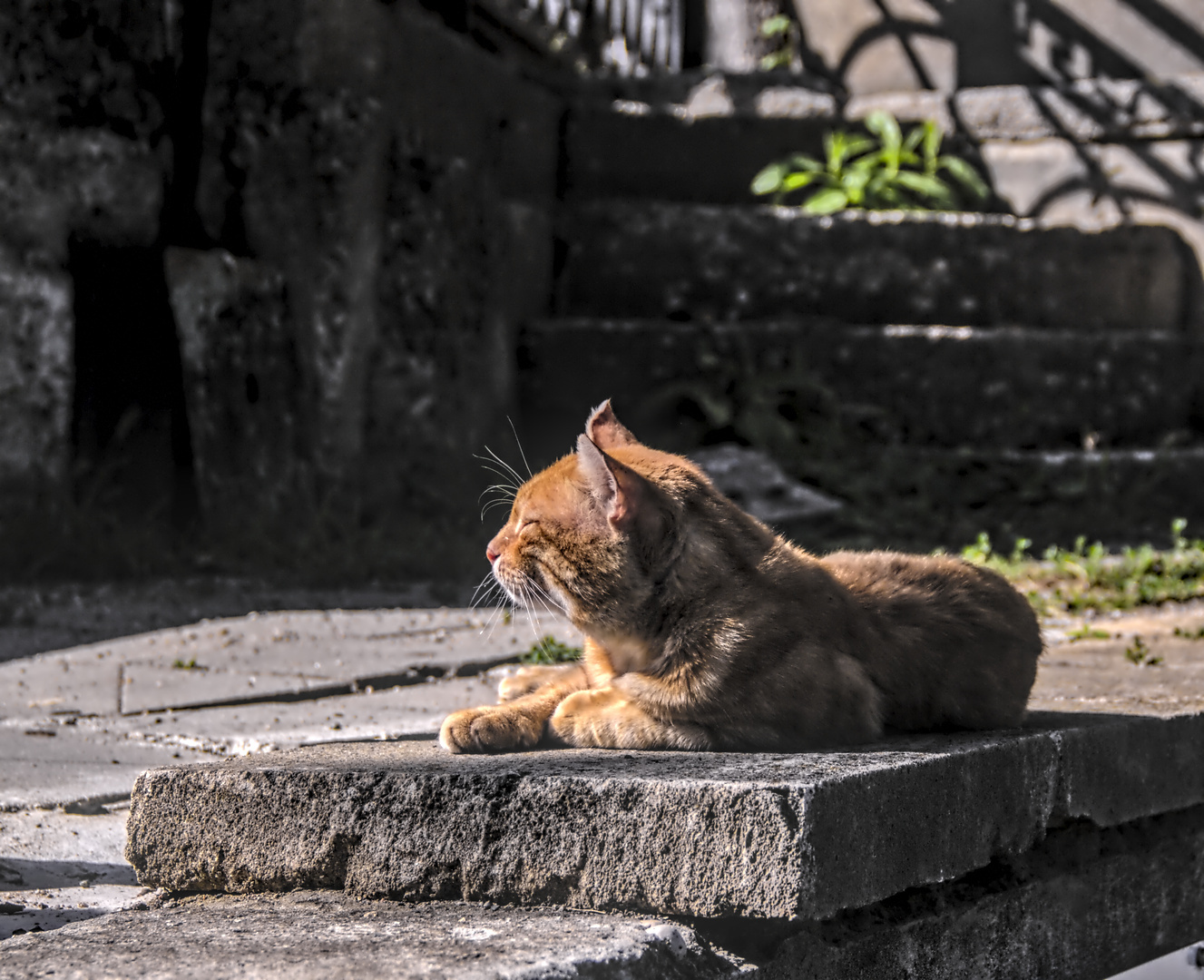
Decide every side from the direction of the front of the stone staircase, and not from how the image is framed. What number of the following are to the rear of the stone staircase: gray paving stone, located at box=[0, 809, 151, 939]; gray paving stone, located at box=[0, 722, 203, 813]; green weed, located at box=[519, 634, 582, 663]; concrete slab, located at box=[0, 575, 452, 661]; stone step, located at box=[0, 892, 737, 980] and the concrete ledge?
0

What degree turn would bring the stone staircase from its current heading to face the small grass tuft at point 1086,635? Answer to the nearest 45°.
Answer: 0° — it already faces it

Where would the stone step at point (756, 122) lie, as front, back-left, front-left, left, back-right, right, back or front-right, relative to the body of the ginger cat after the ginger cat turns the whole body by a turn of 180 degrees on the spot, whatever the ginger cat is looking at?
left

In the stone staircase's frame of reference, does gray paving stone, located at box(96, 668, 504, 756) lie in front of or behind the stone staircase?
in front

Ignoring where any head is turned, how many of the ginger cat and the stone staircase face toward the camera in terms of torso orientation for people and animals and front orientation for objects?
1

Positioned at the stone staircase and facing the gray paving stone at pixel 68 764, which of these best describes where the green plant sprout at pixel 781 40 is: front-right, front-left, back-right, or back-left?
back-right

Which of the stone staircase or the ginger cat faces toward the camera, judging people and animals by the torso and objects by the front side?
the stone staircase

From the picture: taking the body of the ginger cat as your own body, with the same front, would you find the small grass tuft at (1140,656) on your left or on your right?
on your right

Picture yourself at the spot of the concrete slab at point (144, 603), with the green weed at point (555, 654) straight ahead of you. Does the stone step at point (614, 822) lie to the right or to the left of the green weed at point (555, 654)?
right

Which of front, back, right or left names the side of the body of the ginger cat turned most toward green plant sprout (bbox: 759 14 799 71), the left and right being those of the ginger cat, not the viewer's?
right

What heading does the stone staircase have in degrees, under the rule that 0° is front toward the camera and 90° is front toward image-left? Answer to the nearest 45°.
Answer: approximately 0°

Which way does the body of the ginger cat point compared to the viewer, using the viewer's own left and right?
facing to the left of the viewer

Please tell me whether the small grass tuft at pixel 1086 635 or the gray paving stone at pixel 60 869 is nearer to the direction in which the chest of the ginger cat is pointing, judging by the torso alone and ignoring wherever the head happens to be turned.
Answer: the gray paving stone

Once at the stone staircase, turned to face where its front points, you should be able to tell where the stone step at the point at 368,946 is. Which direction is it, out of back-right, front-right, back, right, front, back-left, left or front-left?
front

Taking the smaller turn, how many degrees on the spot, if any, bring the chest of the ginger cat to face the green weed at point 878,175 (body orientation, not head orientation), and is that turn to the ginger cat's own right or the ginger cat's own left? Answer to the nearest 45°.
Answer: approximately 90° to the ginger cat's own right

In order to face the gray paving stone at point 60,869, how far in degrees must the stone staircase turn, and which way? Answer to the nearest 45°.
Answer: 0° — it already faces it

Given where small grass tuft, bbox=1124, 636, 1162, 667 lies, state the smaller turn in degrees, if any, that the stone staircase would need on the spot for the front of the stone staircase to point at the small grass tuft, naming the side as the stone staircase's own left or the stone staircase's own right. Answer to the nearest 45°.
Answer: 0° — it already faces it

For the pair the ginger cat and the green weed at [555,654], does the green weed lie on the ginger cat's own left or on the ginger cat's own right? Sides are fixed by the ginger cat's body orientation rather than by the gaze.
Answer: on the ginger cat's own right
